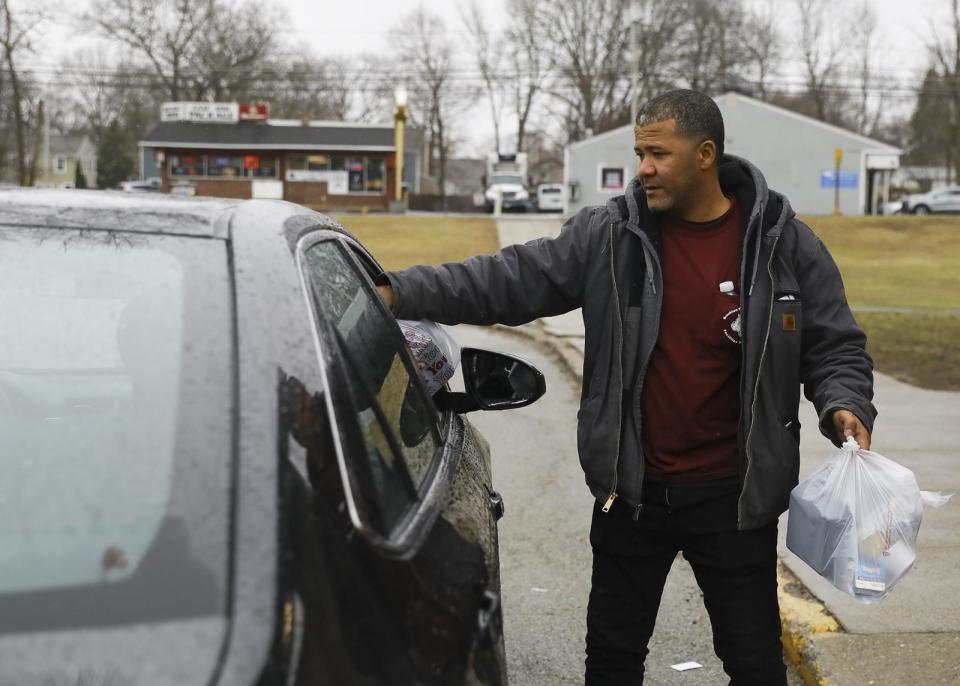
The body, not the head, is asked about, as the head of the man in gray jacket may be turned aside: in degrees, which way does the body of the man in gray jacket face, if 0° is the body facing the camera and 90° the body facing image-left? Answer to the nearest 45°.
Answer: approximately 0°

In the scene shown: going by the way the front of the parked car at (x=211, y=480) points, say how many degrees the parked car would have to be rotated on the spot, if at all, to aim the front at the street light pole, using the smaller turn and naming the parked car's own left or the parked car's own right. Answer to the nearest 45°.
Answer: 0° — it already faces it

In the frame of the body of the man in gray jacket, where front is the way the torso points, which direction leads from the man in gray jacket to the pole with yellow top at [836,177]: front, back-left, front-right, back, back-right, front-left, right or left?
back

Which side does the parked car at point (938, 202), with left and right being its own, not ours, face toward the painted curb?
left

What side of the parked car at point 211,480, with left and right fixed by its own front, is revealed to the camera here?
back

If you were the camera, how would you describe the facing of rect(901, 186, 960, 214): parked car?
facing to the left of the viewer

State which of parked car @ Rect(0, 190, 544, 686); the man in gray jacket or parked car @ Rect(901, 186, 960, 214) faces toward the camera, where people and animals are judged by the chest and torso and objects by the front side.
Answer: the man in gray jacket

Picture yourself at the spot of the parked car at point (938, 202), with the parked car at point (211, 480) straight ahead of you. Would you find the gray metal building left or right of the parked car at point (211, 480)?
right

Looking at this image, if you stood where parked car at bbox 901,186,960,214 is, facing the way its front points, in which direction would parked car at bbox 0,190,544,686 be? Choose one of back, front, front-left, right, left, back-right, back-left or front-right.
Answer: left
